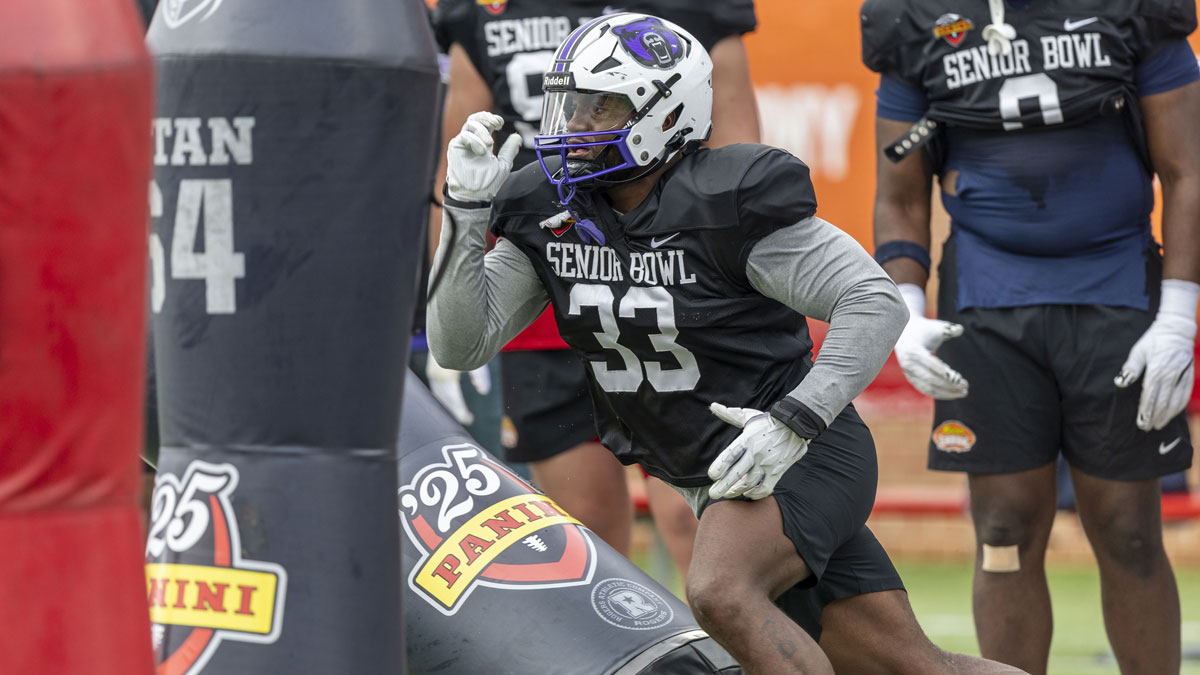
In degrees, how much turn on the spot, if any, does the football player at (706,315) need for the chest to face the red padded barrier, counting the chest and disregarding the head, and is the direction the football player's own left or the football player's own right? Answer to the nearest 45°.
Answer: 0° — they already face it

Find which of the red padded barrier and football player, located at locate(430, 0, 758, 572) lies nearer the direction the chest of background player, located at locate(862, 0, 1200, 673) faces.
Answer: the red padded barrier

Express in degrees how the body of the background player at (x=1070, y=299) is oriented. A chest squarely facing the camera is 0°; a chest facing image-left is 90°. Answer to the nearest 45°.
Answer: approximately 0°

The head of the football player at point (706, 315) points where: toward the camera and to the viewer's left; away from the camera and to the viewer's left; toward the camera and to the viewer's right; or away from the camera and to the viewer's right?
toward the camera and to the viewer's left

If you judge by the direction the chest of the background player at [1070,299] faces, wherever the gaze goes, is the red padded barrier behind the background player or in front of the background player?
in front

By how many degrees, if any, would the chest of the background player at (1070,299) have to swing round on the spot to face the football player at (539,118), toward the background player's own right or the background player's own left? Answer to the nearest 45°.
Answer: approximately 90° to the background player's own right

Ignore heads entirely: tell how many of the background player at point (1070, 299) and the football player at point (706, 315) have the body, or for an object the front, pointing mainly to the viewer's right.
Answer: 0

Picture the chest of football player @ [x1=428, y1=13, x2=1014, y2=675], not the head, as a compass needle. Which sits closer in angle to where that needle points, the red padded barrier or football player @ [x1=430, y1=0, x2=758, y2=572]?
the red padded barrier

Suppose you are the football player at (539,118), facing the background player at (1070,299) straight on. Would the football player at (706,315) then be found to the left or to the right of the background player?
right
